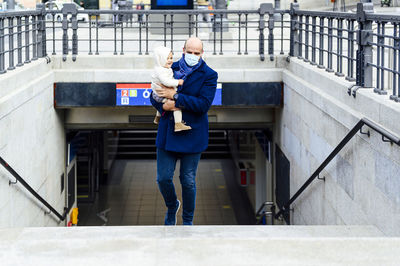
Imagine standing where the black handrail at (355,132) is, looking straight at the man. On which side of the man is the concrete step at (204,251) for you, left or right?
left

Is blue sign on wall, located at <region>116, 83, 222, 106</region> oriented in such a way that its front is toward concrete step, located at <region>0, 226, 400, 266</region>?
yes

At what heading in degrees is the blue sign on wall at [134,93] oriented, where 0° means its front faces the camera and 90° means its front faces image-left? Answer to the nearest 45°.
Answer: approximately 0°

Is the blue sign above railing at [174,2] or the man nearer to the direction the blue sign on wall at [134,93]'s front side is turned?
the man

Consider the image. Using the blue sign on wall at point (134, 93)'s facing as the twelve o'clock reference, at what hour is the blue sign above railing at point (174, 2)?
the blue sign above railing at point (174, 2) is roughly at 6 o'clock from the blue sign on wall at point (134, 93).

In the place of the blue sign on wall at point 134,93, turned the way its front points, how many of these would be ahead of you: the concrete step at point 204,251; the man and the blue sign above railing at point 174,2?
2

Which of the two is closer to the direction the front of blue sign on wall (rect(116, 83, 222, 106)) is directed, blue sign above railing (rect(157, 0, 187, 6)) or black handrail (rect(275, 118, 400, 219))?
the black handrail

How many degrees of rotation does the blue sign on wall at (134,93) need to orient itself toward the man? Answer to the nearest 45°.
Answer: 0° — it already faces them
